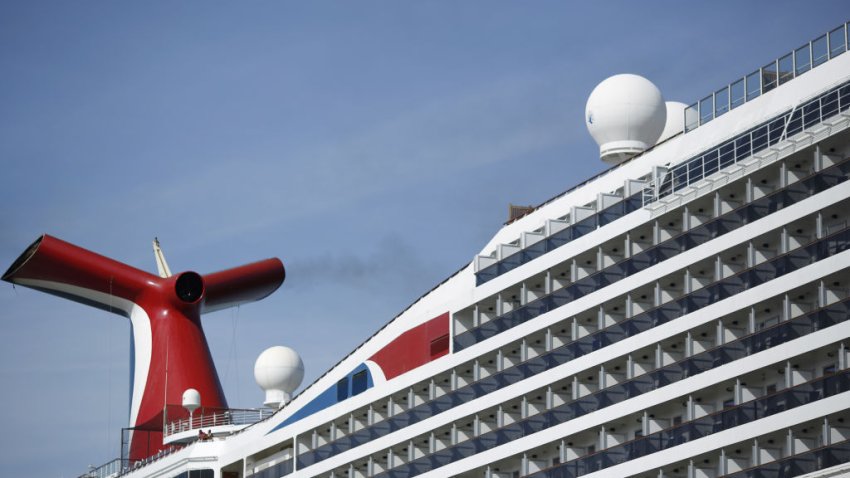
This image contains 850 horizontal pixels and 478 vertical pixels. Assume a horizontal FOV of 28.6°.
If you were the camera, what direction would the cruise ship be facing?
facing the viewer and to the right of the viewer
